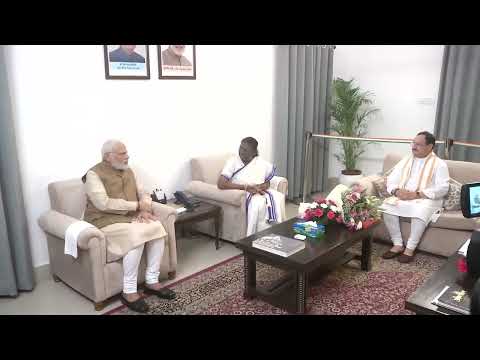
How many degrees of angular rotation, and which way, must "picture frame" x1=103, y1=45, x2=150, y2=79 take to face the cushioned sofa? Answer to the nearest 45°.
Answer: approximately 90° to its left

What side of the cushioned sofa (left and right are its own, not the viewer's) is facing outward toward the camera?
front

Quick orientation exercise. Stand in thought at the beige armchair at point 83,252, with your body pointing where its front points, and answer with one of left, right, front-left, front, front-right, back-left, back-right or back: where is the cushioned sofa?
front-left

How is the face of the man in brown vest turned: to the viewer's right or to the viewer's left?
to the viewer's right

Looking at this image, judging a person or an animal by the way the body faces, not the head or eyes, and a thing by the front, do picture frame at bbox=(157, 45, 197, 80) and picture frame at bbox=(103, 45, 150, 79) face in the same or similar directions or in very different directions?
same or similar directions

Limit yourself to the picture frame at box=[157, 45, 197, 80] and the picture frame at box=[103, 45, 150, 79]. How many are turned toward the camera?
2

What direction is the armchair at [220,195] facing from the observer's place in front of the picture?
facing the viewer and to the right of the viewer

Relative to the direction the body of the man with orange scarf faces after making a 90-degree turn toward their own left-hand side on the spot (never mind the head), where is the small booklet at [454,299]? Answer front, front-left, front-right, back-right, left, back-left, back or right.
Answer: front-right

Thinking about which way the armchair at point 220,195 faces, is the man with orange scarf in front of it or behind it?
in front

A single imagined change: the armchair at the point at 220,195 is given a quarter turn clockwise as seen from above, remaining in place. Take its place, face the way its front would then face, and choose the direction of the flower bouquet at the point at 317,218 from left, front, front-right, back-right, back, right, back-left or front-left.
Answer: left

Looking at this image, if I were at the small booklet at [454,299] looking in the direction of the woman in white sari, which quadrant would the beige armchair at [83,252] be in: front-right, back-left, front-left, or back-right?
front-left

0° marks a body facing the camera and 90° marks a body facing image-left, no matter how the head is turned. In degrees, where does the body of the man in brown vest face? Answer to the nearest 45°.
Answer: approximately 315°
